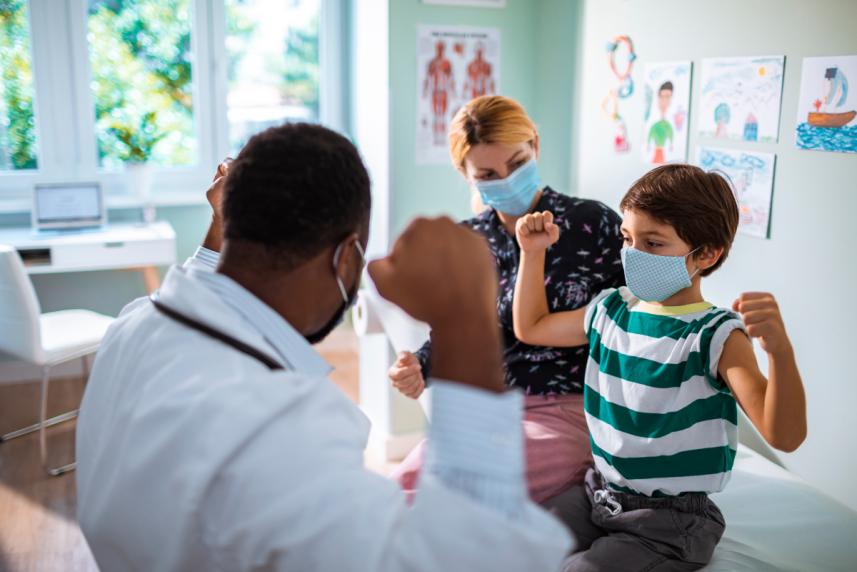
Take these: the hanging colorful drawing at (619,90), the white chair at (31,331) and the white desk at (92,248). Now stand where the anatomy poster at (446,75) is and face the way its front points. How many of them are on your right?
2

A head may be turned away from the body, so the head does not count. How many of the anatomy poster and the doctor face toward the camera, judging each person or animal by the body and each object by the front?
1

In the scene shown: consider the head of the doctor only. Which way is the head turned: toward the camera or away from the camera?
away from the camera

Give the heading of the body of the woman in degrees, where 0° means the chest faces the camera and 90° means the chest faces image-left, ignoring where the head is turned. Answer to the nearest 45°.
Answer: approximately 45°

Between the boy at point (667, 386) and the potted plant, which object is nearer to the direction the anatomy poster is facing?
the boy

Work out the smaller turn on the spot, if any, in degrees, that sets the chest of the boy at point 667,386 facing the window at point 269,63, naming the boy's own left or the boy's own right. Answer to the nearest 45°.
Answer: approximately 90° to the boy's own right

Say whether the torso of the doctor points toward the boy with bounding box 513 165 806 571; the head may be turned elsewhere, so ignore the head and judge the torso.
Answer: yes

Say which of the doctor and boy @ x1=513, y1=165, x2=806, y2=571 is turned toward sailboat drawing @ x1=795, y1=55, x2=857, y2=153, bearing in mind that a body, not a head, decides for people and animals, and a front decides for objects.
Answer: the doctor

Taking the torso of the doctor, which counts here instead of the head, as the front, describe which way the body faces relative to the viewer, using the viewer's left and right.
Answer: facing away from the viewer and to the right of the viewer

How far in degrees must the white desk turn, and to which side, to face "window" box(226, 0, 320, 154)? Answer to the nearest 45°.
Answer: approximately 135° to its left
